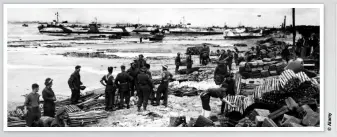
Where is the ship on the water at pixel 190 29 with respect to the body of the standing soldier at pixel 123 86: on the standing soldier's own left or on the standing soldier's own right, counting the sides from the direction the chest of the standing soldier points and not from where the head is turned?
on the standing soldier's own right

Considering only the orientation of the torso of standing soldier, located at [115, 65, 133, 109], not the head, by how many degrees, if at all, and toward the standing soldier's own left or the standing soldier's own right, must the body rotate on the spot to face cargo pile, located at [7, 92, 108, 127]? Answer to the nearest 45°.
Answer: approximately 90° to the standing soldier's own left

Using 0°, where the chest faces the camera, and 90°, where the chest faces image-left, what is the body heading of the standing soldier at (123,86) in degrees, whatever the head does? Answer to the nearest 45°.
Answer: approximately 180°
